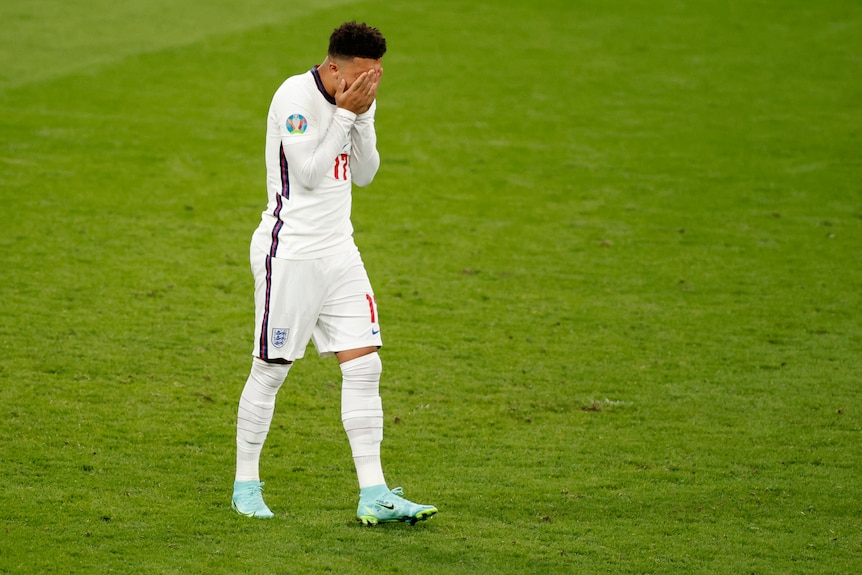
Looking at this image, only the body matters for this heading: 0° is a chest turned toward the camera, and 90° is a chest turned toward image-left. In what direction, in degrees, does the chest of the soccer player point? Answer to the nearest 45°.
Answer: approximately 315°
